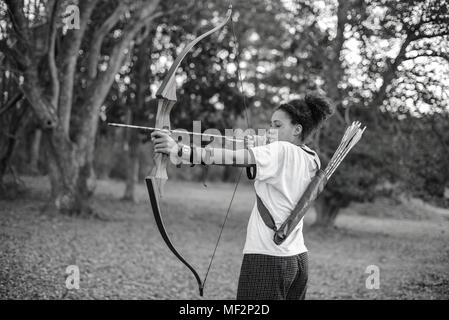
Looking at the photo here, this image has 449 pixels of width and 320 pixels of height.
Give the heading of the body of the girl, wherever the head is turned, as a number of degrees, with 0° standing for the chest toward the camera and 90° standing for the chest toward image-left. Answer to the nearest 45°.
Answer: approximately 135°
